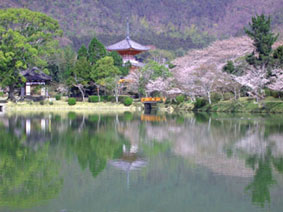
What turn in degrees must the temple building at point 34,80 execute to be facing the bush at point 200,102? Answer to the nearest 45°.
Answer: approximately 45° to its left

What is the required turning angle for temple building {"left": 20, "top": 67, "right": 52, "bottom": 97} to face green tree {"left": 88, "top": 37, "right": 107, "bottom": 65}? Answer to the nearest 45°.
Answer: approximately 90° to its left

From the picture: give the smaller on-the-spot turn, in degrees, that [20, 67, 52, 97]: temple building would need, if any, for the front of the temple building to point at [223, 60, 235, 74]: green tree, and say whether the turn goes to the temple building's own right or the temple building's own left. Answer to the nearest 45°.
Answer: approximately 45° to the temple building's own left

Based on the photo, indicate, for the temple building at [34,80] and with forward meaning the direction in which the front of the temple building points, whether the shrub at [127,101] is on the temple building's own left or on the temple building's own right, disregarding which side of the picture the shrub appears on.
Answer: on the temple building's own left

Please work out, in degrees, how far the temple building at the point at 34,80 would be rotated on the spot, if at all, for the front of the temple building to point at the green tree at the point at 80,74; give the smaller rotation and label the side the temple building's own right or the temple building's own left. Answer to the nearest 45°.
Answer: approximately 45° to the temple building's own left

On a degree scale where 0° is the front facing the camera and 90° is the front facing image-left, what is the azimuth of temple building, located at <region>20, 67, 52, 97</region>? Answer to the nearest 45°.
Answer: approximately 0°

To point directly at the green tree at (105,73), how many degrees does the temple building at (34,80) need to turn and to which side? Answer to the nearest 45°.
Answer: approximately 45° to its left

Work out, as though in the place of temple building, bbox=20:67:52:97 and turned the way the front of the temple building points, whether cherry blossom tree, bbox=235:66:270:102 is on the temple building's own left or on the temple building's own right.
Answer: on the temple building's own left
